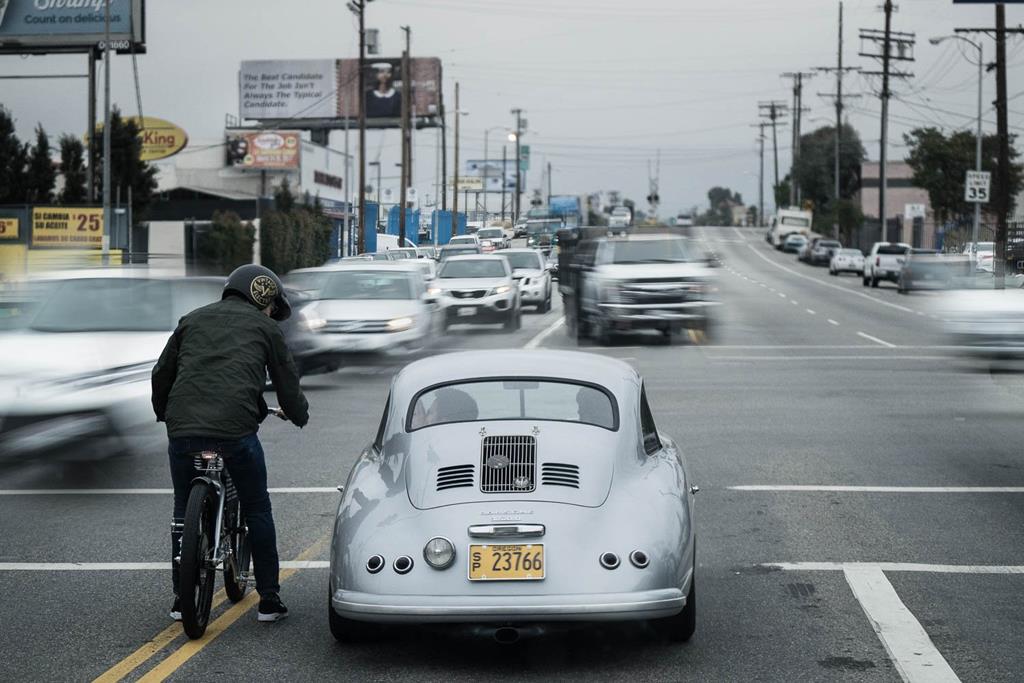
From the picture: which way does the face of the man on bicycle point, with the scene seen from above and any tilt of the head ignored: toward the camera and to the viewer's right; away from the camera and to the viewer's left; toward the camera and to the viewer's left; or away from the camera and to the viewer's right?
away from the camera and to the viewer's right

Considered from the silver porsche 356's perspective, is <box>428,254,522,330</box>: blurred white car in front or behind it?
in front

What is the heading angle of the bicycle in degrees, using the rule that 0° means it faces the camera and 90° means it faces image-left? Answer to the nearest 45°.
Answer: approximately 180°

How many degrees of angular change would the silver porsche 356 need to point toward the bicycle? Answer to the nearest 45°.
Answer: approximately 90° to its left

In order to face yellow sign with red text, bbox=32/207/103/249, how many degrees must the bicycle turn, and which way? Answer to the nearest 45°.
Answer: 0° — it already faces it

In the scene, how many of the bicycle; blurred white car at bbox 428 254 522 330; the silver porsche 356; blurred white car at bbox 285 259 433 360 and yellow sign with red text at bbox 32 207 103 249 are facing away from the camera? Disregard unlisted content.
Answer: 2

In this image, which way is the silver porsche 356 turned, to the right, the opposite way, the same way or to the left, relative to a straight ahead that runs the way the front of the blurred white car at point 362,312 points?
the opposite way

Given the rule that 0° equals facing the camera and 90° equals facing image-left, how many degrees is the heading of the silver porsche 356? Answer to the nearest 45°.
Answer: approximately 180°

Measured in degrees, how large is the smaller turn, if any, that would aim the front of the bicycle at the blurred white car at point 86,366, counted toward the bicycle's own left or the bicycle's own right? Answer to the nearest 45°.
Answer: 0° — it already faces it

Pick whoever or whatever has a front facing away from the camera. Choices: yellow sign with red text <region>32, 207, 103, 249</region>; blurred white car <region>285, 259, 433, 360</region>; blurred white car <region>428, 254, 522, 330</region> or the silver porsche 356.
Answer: the silver porsche 356
